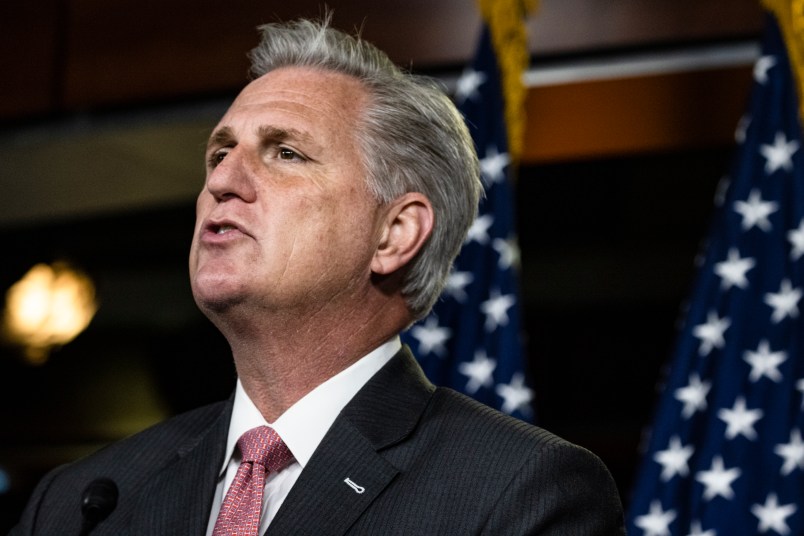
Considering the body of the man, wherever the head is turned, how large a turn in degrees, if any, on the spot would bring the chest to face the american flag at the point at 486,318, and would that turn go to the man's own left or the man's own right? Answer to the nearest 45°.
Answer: approximately 180°

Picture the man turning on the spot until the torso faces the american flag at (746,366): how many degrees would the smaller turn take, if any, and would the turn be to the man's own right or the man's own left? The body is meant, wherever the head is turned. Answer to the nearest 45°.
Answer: approximately 180°

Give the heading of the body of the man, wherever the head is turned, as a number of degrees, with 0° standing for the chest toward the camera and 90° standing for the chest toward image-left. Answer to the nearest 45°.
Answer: approximately 45°
